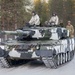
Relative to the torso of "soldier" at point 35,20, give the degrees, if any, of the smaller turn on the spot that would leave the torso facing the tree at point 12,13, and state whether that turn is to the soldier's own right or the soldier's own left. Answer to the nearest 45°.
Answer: approximately 135° to the soldier's own right

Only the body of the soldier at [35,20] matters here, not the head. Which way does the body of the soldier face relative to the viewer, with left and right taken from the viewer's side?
facing the viewer and to the left of the viewer
